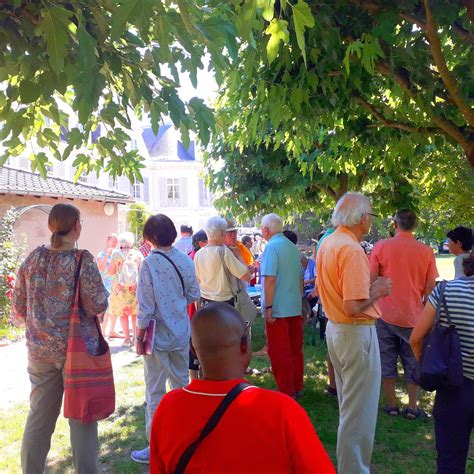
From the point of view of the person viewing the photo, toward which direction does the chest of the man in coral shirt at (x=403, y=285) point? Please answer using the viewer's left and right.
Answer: facing away from the viewer

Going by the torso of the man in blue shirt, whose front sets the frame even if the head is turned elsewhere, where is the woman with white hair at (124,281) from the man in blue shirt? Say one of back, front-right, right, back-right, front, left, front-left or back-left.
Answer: front

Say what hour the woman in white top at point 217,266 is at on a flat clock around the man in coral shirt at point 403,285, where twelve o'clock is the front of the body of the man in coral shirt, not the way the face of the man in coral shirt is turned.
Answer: The woman in white top is roughly at 9 o'clock from the man in coral shirt.

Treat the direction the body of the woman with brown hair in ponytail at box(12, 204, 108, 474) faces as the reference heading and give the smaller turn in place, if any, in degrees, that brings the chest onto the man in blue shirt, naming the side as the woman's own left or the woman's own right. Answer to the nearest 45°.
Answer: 0° — they already face them

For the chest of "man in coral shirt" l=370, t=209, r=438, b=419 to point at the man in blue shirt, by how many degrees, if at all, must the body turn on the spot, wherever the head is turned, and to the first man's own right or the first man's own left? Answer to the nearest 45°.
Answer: approximately 90° to the first man's own left

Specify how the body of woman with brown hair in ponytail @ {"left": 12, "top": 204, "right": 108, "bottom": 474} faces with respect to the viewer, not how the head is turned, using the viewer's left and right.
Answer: facing away from the viewer and to the right of the viewer

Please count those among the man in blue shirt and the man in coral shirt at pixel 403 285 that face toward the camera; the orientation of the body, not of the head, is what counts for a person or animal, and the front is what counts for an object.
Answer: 0

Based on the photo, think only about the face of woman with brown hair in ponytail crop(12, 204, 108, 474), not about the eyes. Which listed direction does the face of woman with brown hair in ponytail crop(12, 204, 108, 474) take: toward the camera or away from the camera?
away from the camera

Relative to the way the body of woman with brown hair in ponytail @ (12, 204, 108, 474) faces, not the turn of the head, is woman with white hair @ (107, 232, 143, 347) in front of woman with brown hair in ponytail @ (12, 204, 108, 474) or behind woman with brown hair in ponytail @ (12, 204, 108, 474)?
in front

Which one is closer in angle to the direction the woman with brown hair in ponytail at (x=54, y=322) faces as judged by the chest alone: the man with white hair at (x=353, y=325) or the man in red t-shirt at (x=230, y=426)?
the man with white hair

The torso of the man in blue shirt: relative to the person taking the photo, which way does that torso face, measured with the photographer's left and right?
facing away from the viewer and to the left of the viewer

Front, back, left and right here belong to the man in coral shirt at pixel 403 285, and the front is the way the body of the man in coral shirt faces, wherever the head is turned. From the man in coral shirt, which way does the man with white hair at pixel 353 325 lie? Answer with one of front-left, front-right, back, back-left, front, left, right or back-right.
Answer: back

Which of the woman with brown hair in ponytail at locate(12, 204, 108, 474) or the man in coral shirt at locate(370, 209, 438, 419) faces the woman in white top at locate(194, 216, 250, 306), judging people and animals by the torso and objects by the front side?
the woman with brown hair in ponytail

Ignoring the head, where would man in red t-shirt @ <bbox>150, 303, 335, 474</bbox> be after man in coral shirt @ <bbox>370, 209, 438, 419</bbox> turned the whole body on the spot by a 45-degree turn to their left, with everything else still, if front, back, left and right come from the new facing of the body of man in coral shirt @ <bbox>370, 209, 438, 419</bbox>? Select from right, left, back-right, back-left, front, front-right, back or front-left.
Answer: back-left

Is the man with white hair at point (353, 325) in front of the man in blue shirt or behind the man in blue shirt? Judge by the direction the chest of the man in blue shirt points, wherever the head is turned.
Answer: behind
